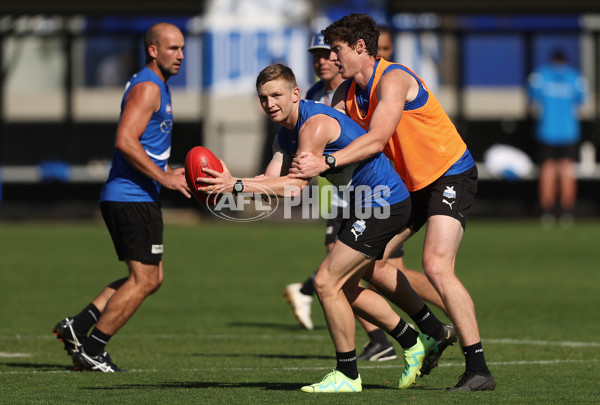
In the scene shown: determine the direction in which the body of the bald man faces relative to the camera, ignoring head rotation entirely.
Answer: to the viewer's right

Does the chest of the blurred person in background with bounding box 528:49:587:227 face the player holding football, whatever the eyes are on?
no

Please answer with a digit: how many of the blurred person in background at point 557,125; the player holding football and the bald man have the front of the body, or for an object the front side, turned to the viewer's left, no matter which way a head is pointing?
1

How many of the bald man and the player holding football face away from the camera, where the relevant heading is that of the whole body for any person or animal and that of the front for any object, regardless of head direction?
0

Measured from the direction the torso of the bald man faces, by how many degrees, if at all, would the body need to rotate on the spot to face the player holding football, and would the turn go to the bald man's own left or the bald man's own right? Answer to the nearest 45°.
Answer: approximately 45° to the bald man's own right

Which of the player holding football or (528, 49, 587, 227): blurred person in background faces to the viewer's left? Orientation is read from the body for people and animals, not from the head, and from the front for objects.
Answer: the player holding football

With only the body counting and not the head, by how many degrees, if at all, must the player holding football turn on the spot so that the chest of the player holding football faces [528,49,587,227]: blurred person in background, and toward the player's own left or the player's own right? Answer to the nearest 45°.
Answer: approximately 90° to the player's own right

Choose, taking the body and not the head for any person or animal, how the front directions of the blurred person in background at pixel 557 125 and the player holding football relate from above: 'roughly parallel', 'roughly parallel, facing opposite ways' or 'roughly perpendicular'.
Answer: roughly perpendicular

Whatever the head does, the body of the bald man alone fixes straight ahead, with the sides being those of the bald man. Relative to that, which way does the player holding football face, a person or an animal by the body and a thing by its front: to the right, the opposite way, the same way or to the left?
the opposite way

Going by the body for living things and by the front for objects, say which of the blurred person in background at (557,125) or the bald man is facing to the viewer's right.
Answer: the bald man

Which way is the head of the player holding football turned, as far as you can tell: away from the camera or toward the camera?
toward the camera

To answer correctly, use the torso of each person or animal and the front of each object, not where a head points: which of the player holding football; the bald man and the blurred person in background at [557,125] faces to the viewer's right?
the bald man

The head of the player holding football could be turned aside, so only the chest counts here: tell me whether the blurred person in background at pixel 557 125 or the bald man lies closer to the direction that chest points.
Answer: the bald man

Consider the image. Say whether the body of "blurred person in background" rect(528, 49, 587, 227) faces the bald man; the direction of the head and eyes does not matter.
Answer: no
